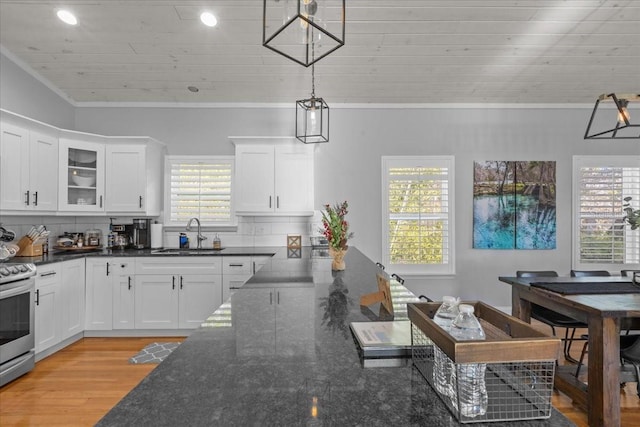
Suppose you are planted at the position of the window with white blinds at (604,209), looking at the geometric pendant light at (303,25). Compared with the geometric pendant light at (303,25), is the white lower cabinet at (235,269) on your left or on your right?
right

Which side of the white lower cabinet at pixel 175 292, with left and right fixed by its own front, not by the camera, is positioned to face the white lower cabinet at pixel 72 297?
right

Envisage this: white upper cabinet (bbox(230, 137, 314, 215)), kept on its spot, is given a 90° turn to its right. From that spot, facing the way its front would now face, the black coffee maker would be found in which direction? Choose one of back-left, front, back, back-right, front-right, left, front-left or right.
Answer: front

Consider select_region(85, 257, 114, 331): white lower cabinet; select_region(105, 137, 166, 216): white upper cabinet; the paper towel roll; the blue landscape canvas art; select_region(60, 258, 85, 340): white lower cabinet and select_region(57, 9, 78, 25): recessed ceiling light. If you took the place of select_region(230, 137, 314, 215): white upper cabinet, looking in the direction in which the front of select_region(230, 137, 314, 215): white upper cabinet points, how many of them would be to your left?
1

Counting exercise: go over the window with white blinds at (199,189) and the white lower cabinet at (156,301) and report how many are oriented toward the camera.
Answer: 2

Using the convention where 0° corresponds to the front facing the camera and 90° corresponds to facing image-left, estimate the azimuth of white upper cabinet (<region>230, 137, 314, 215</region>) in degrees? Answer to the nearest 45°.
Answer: approximately 0°

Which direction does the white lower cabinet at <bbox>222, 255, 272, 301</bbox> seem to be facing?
toward the camera

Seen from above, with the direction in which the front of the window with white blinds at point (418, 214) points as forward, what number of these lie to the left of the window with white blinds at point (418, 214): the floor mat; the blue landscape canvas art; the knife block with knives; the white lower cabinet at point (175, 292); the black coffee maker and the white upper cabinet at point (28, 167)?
1

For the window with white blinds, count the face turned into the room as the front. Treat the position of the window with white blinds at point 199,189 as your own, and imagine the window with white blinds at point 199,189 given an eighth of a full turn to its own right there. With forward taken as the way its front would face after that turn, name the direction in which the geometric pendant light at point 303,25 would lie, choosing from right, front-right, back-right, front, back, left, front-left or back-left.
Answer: front-left

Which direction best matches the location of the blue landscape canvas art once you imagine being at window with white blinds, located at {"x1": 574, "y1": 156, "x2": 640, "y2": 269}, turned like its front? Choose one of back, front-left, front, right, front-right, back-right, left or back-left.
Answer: front-right

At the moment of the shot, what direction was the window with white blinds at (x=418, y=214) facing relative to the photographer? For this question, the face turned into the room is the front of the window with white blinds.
facing the viewer

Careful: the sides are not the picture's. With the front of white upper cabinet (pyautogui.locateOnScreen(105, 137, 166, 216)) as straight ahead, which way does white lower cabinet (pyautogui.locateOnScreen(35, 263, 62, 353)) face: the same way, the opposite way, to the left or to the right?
to the left

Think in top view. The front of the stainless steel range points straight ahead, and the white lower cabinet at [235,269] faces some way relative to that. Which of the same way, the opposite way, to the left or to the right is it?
to the right

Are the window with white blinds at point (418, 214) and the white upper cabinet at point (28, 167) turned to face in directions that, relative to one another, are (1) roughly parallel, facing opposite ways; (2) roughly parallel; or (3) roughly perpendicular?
roughly perpendicular

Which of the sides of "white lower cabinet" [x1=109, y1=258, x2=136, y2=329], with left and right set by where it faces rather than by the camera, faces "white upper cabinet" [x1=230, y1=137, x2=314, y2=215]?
left

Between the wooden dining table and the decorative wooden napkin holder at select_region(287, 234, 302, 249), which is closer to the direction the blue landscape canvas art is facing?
the wooden dining table

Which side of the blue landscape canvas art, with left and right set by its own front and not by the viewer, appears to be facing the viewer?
front

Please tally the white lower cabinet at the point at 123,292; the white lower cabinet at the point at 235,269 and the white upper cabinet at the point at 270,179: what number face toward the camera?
3
